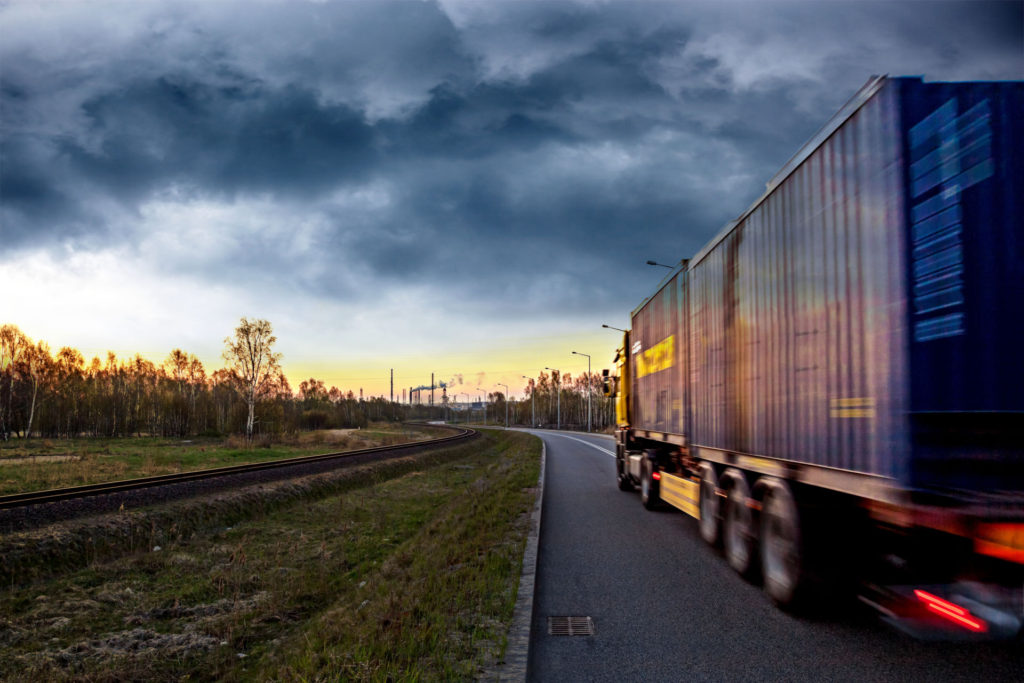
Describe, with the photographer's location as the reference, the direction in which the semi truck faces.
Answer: facing away from the viewer and to the left of the viewer

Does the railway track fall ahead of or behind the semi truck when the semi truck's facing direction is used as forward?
ahead
